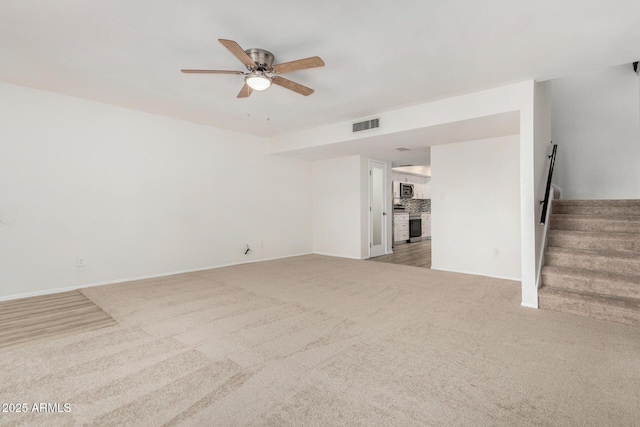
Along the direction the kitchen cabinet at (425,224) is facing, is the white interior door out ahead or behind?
ahead

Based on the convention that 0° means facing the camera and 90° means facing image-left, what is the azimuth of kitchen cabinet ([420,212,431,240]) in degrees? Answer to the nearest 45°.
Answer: approximately 45°

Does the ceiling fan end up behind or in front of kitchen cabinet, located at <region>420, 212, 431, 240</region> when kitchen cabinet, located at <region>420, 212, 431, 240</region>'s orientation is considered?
in front
